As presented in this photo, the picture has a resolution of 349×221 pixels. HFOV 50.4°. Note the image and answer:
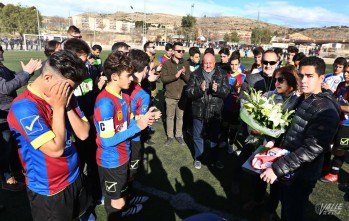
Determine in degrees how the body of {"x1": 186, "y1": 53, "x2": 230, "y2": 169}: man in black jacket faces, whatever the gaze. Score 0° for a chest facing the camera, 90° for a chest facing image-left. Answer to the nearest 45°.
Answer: approximately 0°

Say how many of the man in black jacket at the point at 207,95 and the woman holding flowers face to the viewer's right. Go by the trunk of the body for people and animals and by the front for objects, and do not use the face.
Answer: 0

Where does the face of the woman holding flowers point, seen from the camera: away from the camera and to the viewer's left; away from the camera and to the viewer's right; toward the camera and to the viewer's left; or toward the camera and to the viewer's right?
toward the camera and to the viewer's left

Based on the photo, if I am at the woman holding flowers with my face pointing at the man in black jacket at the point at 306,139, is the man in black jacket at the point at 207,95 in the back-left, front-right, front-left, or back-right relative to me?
back-right

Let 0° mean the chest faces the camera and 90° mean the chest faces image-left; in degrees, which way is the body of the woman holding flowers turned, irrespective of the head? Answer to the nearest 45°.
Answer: approximately 45°

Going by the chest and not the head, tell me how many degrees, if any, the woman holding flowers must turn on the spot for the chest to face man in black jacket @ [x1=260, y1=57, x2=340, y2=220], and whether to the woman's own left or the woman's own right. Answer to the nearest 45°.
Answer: approximately 45° to the woman's own left

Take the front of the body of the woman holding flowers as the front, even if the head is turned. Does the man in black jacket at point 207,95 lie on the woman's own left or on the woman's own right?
on the woman's own right
